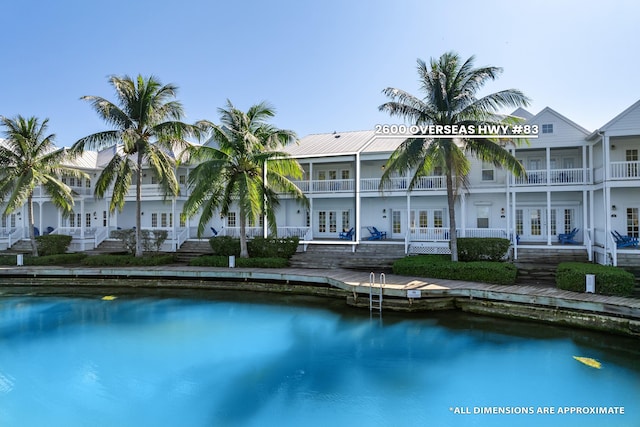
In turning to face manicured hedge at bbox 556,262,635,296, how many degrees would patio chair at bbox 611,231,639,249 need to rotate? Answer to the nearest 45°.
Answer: approximately 45° to its right

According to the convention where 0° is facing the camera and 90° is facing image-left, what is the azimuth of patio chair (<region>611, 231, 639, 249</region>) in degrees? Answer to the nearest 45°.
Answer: approximately 315°

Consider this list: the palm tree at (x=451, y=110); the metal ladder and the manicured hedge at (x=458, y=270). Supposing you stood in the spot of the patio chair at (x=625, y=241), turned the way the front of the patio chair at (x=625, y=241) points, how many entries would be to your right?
3

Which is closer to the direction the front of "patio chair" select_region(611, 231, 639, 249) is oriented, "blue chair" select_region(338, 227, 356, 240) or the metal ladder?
the metal ladder

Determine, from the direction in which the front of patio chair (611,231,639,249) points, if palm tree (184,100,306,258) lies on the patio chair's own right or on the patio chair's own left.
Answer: on the patio chair's own right

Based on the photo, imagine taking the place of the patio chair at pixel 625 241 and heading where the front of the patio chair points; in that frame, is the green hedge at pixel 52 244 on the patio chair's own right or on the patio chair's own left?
on the patio chair's own right

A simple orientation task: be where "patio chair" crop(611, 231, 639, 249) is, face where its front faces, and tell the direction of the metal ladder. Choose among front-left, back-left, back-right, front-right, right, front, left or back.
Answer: right

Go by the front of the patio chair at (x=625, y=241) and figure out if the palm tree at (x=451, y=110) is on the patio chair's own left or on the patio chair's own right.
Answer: on the patio chair's own right

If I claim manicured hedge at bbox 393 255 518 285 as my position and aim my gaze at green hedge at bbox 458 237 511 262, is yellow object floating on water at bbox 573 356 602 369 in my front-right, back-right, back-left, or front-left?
back-right

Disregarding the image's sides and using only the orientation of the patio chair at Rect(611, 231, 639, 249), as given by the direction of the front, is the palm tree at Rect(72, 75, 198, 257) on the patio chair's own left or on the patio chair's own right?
on the patio chair's own right

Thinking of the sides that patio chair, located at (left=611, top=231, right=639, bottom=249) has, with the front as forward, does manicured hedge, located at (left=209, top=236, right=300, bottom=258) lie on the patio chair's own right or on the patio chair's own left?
on the patio chair's own right
